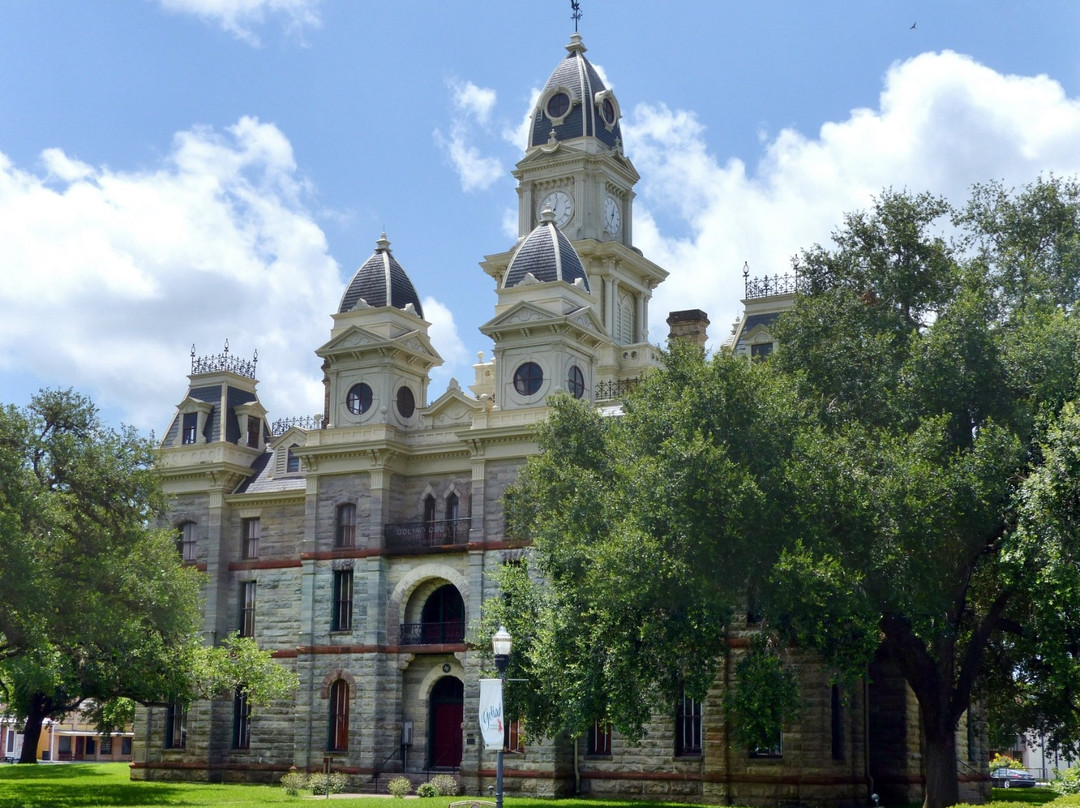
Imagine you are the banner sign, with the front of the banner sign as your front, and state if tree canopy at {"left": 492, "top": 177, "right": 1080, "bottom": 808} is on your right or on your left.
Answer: on your left

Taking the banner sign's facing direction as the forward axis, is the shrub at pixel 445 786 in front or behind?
behind

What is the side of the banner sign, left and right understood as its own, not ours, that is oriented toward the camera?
front

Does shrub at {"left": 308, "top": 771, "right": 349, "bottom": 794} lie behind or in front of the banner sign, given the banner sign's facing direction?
behind

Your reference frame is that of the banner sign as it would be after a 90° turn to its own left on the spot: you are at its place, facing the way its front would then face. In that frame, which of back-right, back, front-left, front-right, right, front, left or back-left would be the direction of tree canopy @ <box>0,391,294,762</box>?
back-left

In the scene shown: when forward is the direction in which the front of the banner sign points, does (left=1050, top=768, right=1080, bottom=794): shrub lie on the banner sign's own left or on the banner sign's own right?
on the banner sign's own left
